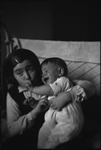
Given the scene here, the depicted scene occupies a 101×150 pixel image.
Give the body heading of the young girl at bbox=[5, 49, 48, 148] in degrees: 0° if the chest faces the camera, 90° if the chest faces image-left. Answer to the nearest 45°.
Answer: approximately 315°
